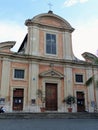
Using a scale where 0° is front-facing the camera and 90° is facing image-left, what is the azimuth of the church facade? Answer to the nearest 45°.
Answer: approximately 0°
